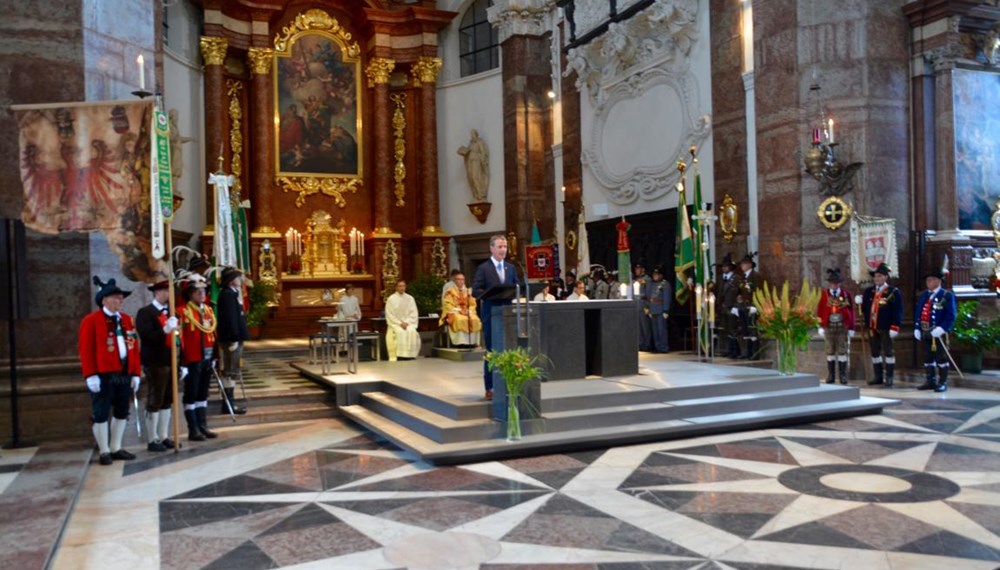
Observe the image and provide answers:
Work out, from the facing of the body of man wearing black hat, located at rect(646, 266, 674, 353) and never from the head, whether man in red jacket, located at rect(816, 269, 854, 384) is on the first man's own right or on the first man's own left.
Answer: on the first man's own left

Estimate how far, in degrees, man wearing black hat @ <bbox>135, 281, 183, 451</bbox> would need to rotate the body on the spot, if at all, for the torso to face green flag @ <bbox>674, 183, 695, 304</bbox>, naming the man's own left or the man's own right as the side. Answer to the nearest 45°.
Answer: approximately 45° to the man's own left

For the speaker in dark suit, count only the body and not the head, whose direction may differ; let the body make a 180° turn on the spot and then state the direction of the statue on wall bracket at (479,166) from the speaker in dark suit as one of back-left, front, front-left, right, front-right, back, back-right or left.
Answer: front-right

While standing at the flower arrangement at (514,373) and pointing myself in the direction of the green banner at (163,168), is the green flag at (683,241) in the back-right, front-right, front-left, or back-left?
back-right

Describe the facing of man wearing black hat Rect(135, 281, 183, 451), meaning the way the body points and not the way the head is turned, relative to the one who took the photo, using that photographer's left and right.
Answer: facing the viewer and to the right of the viewer

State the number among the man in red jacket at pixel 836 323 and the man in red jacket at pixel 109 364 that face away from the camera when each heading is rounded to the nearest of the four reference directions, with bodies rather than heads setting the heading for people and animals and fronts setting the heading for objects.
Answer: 0
